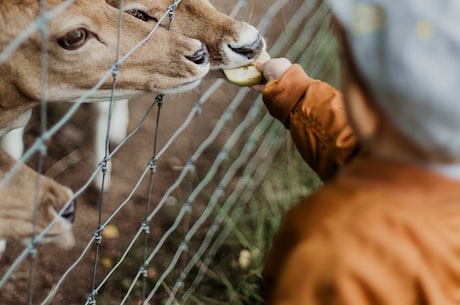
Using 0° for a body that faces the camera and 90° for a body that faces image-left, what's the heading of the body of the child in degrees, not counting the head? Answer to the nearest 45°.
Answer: approximately 135°

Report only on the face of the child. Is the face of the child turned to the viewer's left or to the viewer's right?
to the viewer's left
